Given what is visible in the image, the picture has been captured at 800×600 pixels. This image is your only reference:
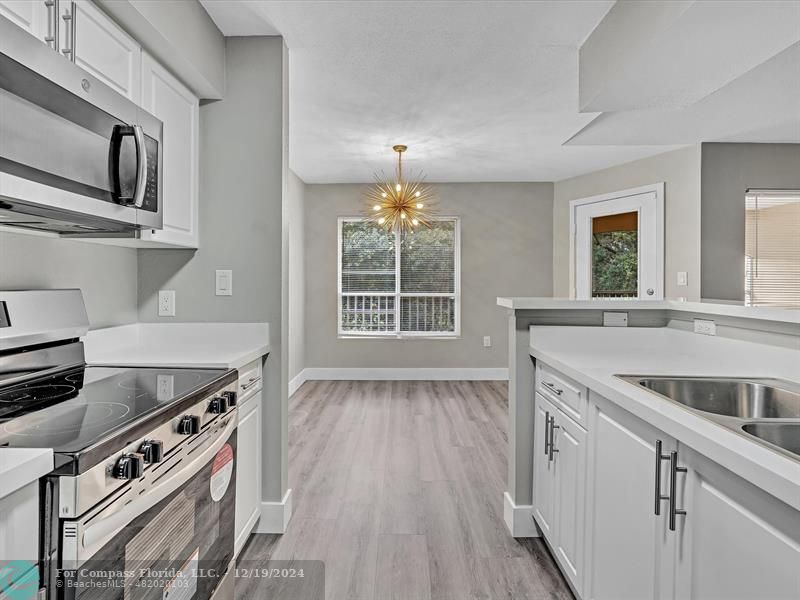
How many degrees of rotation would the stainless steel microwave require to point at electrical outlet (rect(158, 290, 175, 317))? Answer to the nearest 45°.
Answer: approximately 135° to its left

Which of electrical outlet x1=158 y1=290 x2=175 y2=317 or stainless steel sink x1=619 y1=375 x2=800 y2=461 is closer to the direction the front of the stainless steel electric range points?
the stainless steel sink

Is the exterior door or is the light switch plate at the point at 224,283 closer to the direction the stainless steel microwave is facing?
the exterior door

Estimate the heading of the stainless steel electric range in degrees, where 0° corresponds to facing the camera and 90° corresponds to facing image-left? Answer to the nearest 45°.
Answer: approximately 315°

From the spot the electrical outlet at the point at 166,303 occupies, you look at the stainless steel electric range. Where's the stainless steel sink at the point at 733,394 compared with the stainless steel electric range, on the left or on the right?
left

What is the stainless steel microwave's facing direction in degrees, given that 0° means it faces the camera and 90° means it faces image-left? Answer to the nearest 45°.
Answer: approximately 315°

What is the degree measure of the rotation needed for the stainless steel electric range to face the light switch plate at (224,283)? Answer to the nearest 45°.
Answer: approximately 90° to its left
